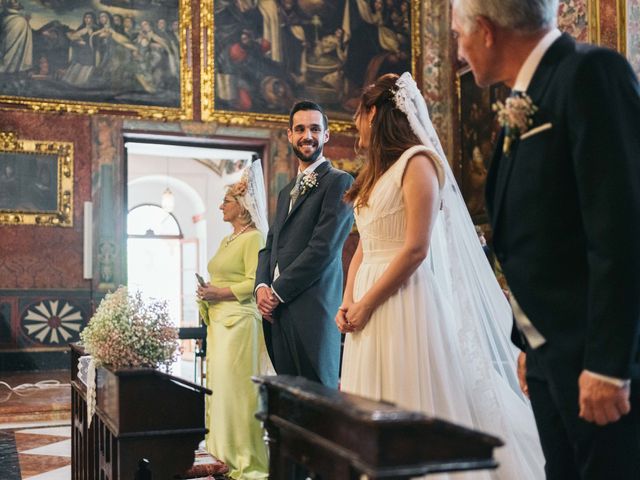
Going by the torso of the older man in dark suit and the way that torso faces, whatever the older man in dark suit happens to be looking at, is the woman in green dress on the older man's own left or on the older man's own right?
on the older man's own right

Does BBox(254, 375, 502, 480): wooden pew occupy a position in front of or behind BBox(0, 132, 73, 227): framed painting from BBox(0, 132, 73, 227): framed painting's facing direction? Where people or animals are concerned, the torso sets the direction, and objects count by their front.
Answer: in front

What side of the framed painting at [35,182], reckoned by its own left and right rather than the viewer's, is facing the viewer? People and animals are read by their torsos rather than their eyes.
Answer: front

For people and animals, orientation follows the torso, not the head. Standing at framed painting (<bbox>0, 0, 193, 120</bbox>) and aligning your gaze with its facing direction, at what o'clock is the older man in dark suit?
The older man in dark suit is roughly at 12 o'clock from the framed painting.

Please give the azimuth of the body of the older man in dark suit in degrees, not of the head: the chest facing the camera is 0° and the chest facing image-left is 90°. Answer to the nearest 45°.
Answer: approximately 45°

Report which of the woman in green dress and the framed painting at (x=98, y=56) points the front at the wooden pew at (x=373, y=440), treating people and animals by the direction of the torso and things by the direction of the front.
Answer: the framed painting

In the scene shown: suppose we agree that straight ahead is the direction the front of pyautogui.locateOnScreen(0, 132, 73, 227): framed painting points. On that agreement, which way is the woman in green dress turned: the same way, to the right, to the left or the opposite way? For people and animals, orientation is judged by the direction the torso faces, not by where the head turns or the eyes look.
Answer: to the right

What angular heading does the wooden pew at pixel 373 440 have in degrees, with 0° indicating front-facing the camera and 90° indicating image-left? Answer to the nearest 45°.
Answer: approximately 45°

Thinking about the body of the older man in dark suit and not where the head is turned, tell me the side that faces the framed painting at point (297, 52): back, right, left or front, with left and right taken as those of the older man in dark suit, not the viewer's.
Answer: right

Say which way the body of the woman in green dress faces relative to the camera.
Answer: to the viewer's left

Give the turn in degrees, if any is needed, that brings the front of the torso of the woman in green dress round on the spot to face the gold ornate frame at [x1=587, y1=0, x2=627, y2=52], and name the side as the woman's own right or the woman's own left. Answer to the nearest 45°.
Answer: approximately 135° to the woman's own right
